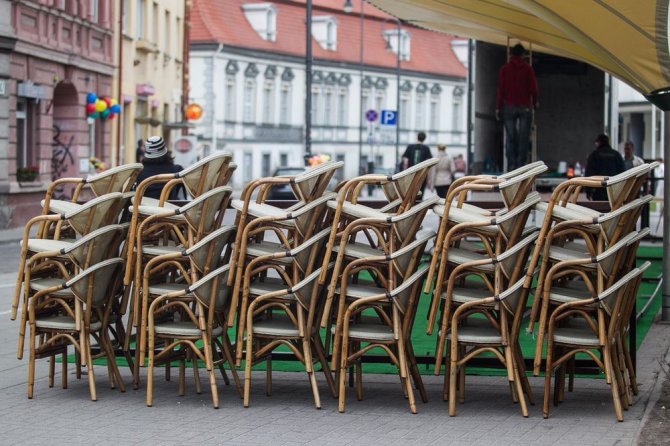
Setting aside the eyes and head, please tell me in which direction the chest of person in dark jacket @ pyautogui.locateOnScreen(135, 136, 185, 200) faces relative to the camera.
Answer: away from the camera

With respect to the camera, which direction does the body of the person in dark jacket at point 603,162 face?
away from the camera

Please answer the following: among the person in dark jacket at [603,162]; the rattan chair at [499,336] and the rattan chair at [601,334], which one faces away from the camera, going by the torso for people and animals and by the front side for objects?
the person in dark jacket

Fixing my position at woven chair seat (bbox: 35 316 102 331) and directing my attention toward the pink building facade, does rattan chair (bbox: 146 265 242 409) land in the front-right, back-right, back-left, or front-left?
back-right

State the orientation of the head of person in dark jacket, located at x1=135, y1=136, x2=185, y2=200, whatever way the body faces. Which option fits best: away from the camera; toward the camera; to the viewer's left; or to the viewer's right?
away from the camera
